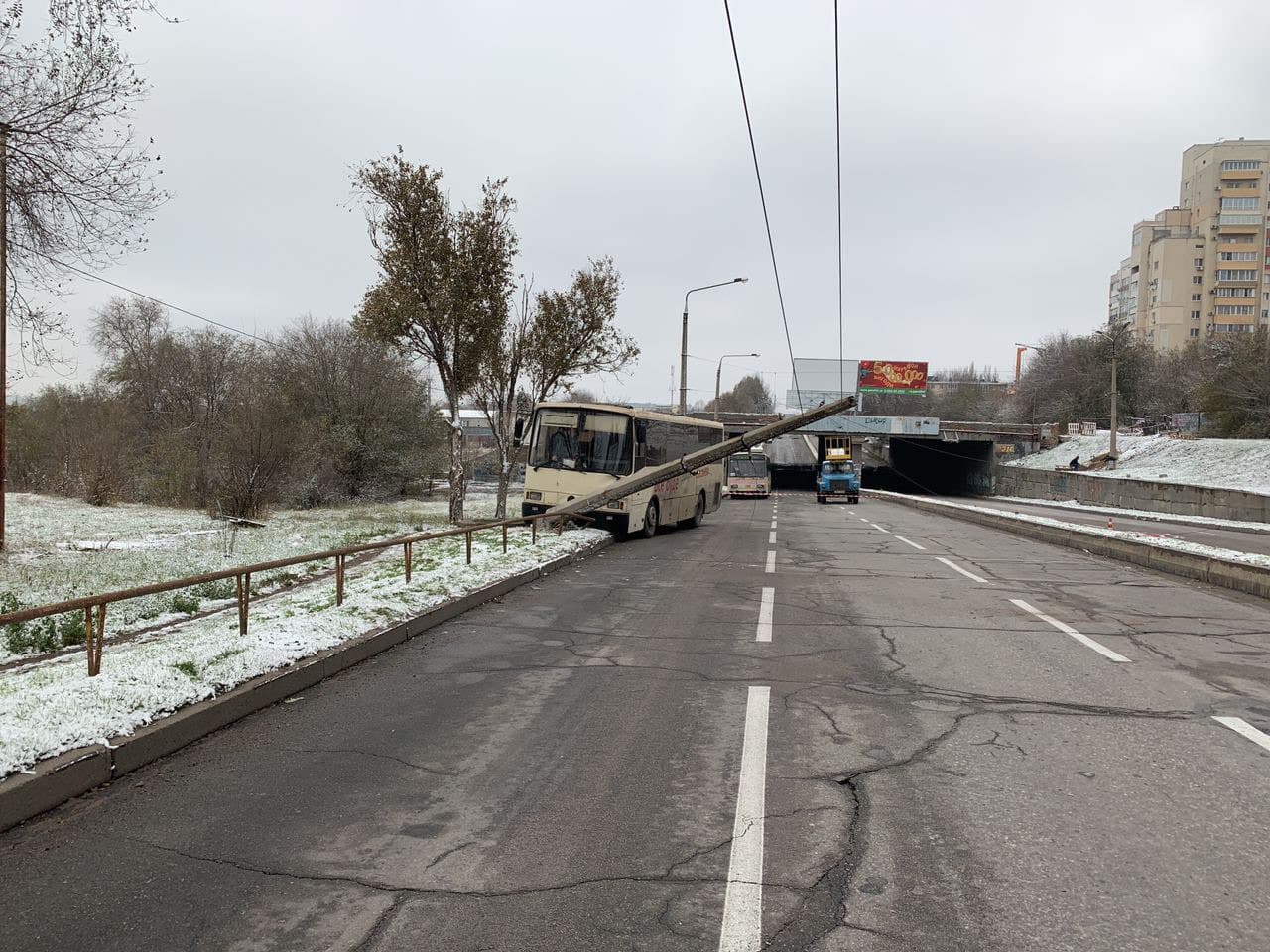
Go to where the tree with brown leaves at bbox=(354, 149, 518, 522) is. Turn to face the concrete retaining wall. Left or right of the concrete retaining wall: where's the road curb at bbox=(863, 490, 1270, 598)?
right

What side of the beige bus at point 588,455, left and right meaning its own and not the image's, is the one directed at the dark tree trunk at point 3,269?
front

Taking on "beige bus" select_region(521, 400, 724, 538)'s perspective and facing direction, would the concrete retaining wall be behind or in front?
behind

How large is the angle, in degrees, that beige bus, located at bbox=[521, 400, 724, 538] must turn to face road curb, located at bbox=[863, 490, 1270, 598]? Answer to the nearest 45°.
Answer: approximately 90° to its left

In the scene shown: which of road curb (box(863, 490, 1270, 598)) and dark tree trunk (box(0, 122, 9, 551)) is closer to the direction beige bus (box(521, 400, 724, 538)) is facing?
the dark tree trunk

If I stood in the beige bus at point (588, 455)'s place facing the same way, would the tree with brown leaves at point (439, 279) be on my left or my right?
on my right

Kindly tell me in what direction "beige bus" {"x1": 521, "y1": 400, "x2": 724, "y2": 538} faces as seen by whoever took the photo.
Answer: facing the viewer and to the left of the viewer
